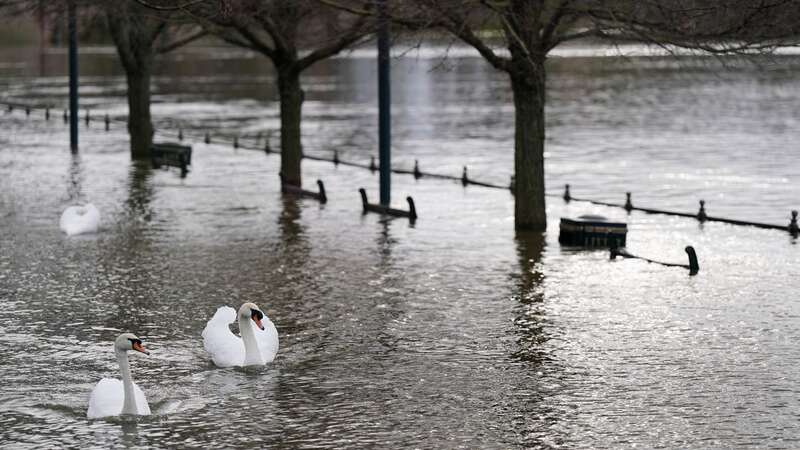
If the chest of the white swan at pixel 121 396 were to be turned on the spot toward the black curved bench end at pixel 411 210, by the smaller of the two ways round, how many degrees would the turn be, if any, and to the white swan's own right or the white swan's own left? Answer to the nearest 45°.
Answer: approximately 90° to the white swan's own left

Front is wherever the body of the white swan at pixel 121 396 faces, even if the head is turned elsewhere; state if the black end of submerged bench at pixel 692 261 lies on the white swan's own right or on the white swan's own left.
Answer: on the white swan's own left

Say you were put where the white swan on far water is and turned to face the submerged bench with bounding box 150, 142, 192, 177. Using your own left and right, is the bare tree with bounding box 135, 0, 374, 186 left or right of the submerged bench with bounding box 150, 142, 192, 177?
right

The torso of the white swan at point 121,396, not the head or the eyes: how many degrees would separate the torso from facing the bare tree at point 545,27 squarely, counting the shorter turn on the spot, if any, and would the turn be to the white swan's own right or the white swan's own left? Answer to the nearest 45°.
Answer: approximately 90° to the white swan's own left

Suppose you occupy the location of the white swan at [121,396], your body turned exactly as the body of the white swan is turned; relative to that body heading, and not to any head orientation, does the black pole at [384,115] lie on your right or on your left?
on your left

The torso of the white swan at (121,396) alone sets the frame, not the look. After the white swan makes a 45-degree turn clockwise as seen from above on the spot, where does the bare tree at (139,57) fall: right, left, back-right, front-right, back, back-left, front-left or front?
back

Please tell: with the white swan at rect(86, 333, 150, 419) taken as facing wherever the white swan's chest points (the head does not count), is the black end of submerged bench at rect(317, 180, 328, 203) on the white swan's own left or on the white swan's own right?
on the white swan's own left

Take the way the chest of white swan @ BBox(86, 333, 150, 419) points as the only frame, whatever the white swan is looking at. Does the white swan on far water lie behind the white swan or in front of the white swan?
behind

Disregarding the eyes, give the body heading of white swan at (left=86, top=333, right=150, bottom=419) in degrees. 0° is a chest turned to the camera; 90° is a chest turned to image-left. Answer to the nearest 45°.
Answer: approximately 315°

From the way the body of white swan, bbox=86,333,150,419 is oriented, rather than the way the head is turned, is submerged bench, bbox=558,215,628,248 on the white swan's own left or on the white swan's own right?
on the white swan's own left
